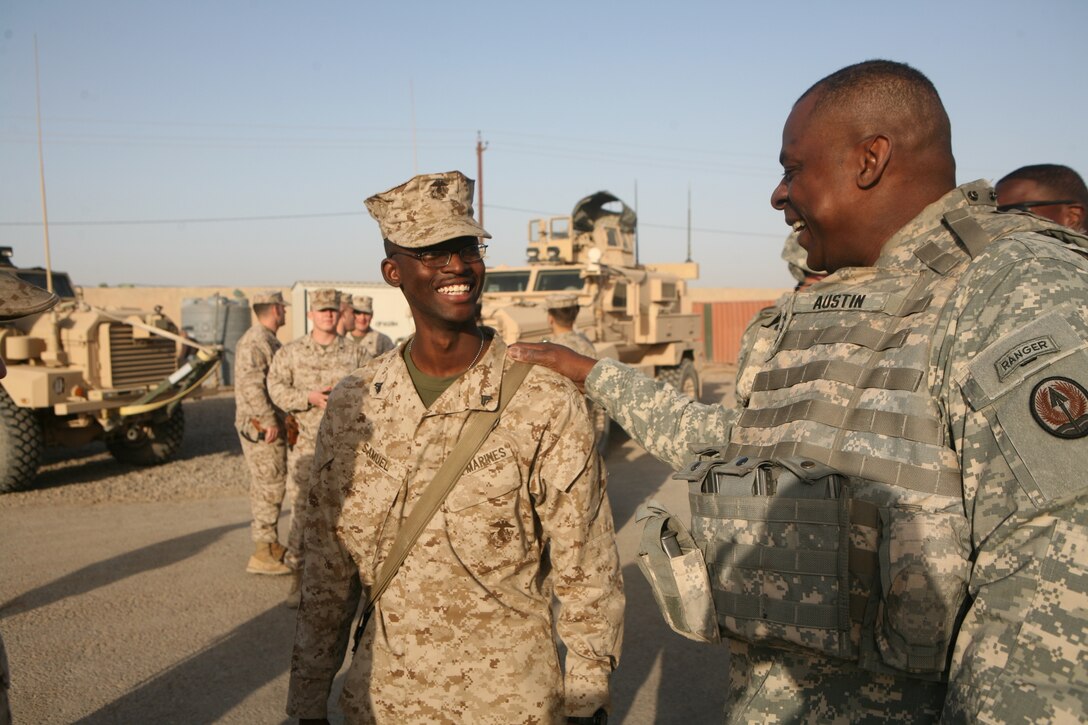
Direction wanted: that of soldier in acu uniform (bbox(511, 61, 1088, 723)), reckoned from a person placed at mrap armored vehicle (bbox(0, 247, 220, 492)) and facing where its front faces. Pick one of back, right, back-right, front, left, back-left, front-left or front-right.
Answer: front-right

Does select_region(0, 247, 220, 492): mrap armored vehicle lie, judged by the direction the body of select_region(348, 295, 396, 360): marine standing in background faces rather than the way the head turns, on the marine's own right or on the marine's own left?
on the marine's own right

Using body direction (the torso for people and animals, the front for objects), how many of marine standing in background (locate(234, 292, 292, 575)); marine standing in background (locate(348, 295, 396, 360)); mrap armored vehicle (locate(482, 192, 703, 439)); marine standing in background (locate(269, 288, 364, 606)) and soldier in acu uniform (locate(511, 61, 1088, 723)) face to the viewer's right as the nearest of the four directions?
1

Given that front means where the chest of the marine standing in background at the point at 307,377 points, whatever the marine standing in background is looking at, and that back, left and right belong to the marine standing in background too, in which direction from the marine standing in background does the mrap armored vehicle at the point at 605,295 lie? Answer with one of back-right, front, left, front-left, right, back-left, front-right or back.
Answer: back-left

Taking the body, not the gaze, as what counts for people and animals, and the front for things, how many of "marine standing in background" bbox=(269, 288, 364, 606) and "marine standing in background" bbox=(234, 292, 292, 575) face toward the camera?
1

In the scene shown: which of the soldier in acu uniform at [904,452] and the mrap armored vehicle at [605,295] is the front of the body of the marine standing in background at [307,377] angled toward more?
the soldier in acu uniform

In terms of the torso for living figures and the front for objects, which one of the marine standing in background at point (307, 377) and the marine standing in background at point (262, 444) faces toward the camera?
the marine standing in background at point (307, 377)

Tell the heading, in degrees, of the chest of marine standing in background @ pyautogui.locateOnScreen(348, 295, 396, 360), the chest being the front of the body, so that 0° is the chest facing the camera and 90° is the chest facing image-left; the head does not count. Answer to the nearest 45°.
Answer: approximately 45°

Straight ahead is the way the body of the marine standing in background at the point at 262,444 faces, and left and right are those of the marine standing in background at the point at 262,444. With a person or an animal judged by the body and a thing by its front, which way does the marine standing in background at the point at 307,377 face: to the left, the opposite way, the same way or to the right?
to the right

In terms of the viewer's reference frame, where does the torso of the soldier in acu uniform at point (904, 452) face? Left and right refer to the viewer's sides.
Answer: facing the viewer and to the left of the viewer

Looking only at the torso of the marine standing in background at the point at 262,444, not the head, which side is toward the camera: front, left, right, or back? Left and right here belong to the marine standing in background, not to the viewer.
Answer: right

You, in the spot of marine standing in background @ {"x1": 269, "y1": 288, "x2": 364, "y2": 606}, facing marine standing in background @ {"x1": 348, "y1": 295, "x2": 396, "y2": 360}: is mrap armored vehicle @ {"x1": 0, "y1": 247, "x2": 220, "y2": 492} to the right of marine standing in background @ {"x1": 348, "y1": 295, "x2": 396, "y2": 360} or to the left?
left

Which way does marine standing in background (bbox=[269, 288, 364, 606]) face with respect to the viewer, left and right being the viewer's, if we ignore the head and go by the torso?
facing the viewer

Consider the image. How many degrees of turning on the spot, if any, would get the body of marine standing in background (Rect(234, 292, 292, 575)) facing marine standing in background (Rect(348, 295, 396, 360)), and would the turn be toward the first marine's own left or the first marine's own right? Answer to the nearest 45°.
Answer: approximately 45° to the first marine's own left

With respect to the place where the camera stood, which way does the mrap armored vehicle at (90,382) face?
facing the viewer and to the right of the viewer

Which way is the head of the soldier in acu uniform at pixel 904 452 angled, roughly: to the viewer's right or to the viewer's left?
to the viewer's left

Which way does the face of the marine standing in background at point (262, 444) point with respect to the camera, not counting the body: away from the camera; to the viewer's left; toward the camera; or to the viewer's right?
to the viewer's right
